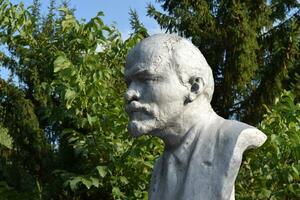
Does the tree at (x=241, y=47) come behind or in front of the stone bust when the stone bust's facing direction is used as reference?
behind

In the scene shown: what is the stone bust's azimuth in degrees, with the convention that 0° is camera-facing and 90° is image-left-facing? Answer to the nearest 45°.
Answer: approximately 45°
